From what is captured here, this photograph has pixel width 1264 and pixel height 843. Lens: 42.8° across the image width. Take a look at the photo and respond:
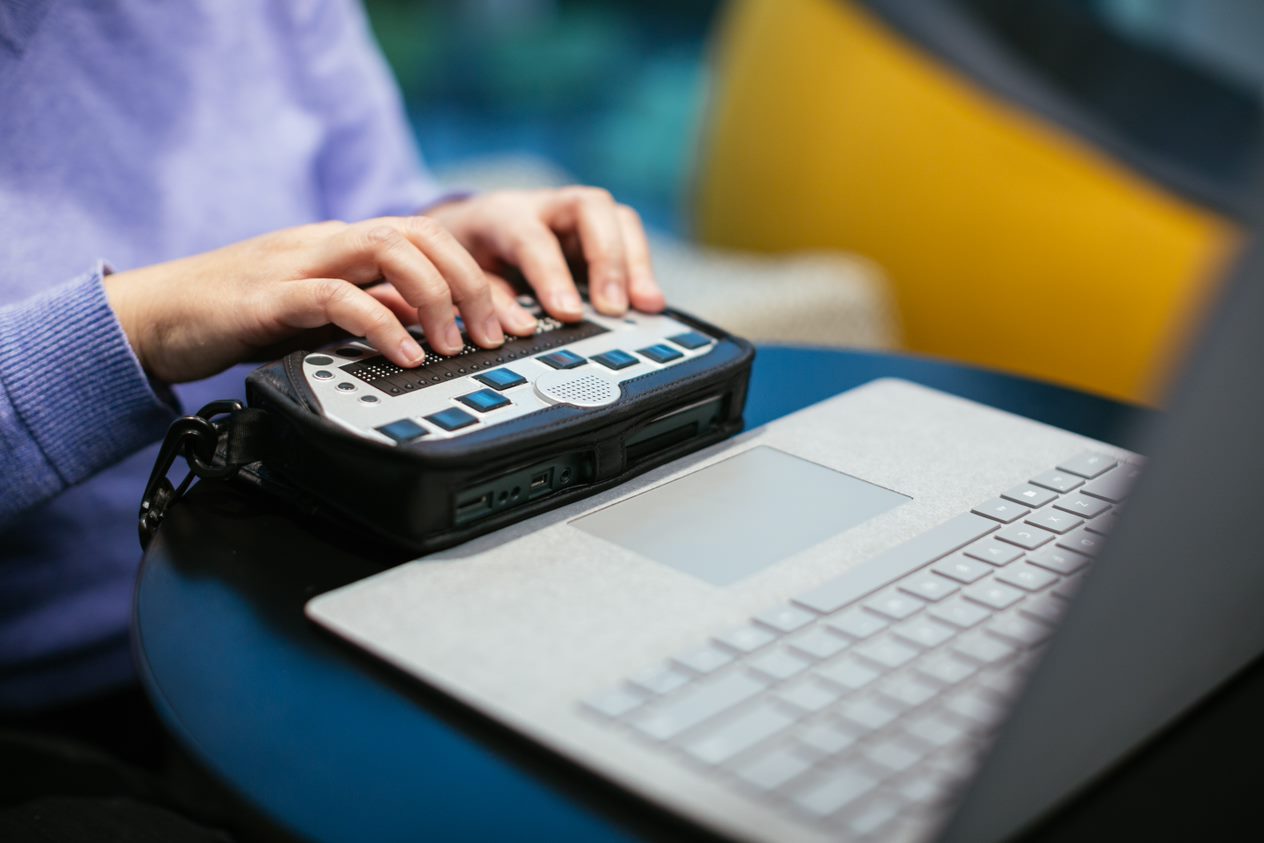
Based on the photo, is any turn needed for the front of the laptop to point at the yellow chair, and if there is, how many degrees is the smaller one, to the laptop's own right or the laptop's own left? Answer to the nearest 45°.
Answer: approximately 45° to the laptop's own right

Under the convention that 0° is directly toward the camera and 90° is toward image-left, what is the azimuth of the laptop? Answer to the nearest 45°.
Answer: approximately 135°
